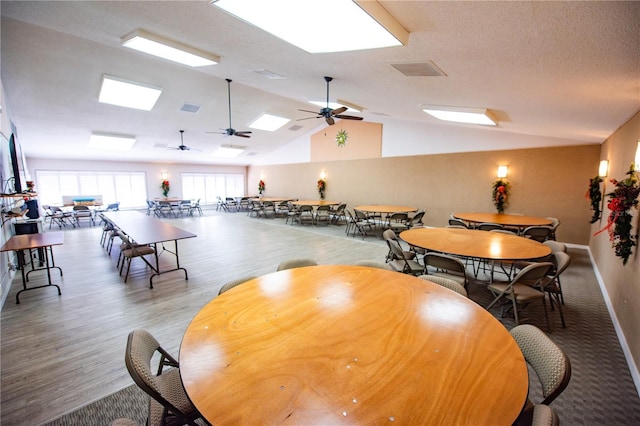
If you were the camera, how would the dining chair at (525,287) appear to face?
facing away from the viewer and to the left of the viewer

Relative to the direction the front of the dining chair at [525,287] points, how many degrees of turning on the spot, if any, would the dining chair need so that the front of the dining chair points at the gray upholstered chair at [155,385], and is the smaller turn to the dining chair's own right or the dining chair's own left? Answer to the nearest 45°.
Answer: approximately 90° to the dining chair's own left

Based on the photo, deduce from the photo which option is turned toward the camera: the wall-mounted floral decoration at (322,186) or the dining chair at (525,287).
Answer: the wall-mounted floral decoration

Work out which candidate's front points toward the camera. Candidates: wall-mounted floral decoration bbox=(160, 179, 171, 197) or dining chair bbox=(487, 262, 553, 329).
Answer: the wall-mounted floral decoration

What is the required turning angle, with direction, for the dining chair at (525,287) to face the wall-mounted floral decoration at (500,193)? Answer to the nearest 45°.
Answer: approximately 45° to its right

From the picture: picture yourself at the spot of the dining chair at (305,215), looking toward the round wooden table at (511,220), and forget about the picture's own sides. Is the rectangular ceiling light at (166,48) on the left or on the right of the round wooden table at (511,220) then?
right

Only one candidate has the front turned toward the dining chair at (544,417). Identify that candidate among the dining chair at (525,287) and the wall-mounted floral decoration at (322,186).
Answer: the wall-mounted floral decoration

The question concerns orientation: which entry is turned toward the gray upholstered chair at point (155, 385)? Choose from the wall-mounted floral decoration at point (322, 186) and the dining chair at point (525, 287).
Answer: the wall-mounted floral decoration

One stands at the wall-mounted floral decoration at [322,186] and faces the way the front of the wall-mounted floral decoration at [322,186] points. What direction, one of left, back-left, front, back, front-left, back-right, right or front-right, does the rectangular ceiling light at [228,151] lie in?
right

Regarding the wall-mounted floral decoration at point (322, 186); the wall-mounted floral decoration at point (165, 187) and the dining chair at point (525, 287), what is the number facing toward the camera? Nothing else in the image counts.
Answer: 2

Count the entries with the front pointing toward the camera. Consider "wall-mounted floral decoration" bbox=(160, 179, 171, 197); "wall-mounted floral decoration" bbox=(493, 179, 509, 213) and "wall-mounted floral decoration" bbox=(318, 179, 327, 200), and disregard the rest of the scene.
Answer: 3

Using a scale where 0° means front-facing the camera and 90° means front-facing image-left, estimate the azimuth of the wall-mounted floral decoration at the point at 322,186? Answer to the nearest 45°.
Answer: approximately 0°

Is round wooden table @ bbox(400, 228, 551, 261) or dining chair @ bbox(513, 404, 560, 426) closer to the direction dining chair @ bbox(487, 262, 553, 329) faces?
the round wooden table

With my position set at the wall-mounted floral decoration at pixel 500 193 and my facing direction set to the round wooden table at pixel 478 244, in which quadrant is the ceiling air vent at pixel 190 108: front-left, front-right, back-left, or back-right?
front-right

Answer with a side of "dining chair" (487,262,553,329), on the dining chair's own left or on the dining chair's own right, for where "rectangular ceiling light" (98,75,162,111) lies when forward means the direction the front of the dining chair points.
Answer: on the dining chair's own left

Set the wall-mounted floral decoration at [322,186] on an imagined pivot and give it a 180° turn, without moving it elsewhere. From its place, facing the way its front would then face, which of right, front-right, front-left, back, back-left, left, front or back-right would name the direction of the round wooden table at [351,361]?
back

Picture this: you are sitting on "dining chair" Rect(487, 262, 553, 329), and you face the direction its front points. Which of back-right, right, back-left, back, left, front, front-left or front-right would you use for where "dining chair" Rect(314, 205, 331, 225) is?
front

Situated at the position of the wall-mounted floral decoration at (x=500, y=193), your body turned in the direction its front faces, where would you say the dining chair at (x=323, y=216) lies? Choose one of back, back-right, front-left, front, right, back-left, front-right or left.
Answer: right

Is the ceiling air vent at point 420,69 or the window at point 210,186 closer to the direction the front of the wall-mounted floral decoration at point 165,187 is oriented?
the ceiling air vent

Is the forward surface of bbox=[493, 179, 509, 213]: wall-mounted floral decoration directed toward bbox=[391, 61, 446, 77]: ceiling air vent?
yes

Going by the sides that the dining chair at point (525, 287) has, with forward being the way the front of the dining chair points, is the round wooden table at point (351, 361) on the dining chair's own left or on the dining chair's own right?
on the dining chair's own left

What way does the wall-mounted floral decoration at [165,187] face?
toward the camera
